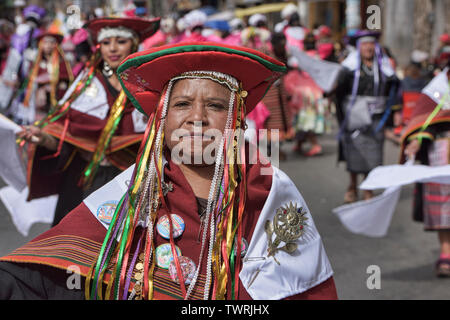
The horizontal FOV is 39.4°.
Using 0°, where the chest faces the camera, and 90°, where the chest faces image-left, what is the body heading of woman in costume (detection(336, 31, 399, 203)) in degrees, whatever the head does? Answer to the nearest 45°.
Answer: approximately 0°

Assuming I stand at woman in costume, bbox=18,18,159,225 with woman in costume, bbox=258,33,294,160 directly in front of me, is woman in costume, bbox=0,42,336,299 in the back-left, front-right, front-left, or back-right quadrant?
back-right

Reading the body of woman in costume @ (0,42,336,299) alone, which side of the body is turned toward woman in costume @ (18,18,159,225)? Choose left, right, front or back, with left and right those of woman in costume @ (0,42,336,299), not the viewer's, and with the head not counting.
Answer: back

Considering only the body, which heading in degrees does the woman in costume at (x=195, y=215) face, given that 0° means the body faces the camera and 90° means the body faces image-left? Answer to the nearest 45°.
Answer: approximately 0°

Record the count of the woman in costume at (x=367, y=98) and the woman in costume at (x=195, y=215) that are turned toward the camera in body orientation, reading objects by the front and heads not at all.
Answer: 2

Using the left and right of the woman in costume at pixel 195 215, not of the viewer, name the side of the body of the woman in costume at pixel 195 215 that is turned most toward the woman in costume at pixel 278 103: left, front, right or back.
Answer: back

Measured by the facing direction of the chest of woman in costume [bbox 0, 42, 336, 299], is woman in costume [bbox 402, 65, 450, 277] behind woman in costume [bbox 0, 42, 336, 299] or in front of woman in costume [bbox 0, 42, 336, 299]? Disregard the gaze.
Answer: behind

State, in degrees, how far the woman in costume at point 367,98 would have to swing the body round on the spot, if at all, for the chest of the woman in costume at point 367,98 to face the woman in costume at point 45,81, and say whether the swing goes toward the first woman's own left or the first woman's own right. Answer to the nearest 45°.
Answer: approximately 90° to the first woman's own right

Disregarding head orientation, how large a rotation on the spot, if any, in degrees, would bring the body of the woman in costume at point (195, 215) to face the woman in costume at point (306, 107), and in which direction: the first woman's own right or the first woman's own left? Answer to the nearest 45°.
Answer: approximately 180°
